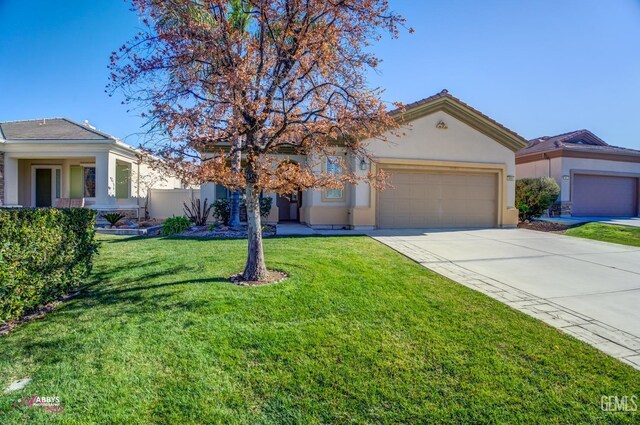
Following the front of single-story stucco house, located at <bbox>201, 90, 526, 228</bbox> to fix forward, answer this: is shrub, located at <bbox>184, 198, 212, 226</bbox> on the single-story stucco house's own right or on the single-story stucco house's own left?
on the single-story stucco house's own right

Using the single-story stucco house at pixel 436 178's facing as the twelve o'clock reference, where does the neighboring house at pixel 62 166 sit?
The neighboring house is roughly at 3 o'clock from the single-story stucco house.

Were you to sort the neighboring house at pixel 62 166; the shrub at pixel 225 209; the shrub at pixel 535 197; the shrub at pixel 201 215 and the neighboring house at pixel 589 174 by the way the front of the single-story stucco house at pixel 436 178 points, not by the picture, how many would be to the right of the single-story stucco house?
3

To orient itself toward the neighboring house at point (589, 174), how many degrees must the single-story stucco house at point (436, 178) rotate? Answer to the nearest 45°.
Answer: approximately 135° to its left

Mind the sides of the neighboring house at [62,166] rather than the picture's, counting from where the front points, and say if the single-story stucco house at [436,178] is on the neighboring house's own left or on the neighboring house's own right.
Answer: on the neighboring house's own left

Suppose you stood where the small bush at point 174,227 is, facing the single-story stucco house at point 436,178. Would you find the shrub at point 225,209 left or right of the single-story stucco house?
left

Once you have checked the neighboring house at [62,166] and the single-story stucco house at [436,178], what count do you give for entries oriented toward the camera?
2

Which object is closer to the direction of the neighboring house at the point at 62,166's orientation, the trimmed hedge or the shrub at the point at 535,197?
the trimmed hedge

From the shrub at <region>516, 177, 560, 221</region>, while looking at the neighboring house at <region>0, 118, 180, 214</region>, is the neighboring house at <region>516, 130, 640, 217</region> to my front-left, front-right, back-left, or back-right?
back-right

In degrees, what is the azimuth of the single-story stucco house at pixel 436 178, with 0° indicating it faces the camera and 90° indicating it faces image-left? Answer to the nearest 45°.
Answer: approximately 0°

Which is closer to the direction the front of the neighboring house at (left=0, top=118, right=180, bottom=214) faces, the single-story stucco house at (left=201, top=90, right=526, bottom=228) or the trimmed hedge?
the trimmed hedge

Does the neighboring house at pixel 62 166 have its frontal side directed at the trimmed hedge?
yes

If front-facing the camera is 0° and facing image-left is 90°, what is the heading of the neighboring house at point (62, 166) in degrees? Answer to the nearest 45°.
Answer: approximately 0°
